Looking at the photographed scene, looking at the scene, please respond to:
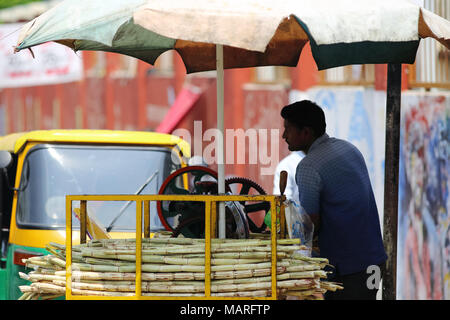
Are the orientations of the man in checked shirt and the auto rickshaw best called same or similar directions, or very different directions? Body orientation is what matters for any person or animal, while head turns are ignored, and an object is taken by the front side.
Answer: very different directions

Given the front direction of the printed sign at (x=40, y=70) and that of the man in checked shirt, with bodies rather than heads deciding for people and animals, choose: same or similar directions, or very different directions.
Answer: very different directions

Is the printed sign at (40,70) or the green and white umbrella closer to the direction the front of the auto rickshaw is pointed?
the green and white umbrella

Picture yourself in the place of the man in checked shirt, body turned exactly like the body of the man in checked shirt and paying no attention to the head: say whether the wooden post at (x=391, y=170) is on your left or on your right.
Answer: on your right

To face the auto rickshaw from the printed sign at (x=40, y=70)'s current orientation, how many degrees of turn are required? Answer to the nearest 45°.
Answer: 0° — it already faces it

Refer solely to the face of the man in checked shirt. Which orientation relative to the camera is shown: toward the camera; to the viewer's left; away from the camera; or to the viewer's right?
to the viewer's left

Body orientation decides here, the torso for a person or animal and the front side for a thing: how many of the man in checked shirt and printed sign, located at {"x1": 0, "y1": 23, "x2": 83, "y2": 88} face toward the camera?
1

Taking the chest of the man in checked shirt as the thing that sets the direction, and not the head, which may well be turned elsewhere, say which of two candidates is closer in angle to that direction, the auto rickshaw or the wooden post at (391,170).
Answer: the auto rickshaw

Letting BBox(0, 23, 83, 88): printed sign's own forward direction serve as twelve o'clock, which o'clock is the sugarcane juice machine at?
The sugarcane juice machine is roughly at 12 o'clock from the printed sign.

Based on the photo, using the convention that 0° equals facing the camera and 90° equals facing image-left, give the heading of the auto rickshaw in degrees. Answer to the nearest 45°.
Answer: approximately 315°

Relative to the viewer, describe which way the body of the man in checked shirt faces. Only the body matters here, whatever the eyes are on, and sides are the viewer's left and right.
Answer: facing away from the viewer and to the left of the viewer
